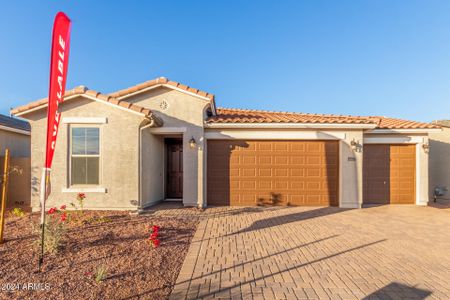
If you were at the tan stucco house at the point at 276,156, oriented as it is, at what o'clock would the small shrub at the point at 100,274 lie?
The small shrub is roughly at 1 o'clock from the tan stucco house.

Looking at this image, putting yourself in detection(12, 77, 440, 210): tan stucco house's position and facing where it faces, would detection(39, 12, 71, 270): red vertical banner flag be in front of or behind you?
in front

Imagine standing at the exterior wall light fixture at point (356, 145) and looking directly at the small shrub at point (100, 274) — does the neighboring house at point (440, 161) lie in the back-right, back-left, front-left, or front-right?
back-left

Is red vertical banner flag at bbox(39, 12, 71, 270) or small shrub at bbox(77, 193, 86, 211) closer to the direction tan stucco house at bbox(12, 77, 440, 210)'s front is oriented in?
the red vertical banner flag

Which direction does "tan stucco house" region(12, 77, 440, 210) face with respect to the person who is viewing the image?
facing the viewer

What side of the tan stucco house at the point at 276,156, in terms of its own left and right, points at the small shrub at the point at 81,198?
right

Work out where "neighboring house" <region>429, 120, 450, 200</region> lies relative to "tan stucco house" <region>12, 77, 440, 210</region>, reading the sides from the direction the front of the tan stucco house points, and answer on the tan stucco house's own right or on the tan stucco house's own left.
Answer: on the tan stucco house's own left

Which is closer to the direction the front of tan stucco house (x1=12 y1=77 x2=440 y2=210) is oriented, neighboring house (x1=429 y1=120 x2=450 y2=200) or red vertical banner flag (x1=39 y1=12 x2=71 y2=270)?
the red vertical banner flag

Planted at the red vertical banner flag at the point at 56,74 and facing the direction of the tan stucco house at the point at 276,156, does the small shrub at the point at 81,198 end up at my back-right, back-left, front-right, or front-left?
front-left

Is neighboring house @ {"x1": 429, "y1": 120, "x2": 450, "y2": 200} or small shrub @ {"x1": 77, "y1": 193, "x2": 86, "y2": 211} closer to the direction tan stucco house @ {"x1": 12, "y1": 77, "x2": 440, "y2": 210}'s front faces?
the small shrub
